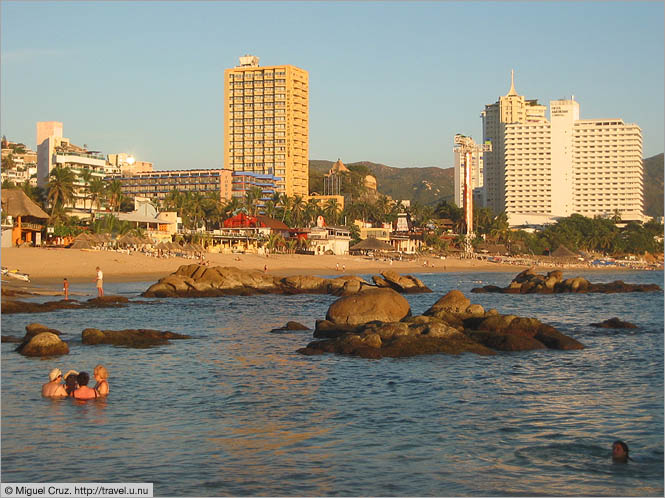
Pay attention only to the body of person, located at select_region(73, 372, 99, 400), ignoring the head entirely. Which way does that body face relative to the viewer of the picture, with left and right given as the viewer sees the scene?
facing away from the viewer

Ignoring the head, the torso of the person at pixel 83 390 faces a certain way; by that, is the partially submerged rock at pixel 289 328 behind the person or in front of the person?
in front

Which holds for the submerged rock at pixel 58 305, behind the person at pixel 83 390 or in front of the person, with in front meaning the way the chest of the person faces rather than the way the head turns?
in front

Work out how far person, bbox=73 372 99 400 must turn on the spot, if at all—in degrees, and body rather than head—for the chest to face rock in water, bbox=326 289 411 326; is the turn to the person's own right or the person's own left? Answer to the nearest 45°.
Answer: approximately 45° to the person's own right

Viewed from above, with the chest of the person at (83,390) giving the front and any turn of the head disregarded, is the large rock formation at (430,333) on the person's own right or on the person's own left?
on the person's own right

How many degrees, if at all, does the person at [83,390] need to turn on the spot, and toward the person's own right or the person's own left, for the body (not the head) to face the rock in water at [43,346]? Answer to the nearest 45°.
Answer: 0° — they already face it

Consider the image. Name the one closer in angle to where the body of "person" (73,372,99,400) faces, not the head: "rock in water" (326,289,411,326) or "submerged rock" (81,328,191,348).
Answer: the submerged rock

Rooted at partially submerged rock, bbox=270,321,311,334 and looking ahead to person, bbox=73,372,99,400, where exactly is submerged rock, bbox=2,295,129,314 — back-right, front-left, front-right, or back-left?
back-right
